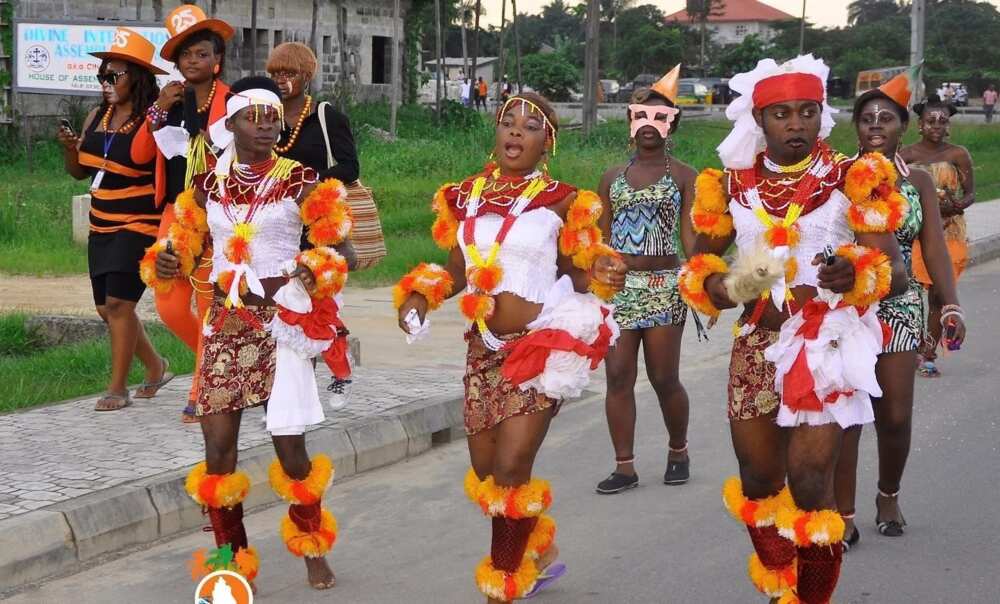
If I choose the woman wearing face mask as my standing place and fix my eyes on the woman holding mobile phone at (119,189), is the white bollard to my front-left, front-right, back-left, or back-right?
front-right

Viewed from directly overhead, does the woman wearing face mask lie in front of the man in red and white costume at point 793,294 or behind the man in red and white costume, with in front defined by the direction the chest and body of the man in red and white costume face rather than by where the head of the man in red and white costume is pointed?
behind

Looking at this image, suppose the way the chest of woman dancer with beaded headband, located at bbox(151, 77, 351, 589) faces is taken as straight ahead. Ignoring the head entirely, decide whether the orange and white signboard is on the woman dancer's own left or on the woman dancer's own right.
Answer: on the woman dancer's own left

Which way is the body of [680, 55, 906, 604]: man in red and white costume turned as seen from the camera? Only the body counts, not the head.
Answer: toward the camera

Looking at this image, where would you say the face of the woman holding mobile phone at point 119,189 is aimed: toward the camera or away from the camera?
toward the camera

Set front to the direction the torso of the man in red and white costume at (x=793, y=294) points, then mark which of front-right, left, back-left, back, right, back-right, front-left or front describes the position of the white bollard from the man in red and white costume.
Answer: back-right

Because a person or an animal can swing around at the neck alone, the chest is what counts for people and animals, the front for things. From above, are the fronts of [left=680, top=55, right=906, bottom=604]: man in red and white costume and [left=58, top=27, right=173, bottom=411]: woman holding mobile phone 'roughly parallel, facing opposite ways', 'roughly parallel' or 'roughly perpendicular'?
roughly parallel

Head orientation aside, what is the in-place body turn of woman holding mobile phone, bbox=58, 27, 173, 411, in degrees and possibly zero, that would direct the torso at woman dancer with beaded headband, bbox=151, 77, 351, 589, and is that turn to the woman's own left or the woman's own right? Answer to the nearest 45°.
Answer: approximately 45° to the woman's own left

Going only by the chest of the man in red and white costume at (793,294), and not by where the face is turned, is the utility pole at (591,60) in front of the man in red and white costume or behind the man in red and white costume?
behind

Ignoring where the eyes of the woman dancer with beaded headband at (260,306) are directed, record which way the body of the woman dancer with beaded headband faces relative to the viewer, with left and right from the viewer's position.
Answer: facing the viewer

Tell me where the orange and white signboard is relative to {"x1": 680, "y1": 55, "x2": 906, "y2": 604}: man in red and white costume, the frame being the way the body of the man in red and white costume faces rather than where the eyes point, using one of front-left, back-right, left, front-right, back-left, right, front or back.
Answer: back

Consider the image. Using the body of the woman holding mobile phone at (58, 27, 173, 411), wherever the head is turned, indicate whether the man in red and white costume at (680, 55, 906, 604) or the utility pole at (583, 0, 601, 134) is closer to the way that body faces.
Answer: the man in red and white costume

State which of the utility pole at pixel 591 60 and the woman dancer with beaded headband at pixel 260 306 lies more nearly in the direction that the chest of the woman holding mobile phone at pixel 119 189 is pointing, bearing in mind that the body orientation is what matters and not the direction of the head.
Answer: the woman dancer with beaded headband

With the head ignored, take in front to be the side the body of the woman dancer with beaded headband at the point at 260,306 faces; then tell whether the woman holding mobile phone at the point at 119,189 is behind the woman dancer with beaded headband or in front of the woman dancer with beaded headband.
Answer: behind

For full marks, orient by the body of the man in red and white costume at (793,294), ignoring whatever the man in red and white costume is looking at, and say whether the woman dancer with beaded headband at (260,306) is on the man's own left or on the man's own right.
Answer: on the man's own right

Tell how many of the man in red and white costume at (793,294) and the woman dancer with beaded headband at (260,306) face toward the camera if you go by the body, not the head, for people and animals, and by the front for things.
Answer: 2
